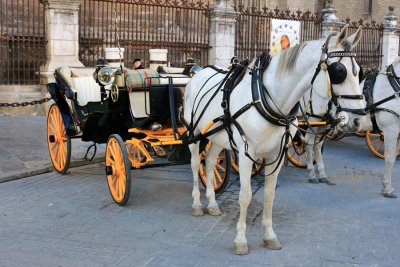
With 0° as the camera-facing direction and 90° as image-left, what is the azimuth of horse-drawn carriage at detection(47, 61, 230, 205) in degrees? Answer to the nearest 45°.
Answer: approximately 315°

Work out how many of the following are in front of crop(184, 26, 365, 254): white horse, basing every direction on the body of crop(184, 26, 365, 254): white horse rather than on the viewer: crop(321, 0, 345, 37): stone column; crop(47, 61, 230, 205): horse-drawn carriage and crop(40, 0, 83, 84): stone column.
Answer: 0

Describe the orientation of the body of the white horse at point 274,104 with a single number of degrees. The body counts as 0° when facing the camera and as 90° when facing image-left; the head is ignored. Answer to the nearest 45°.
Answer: approximately 315°

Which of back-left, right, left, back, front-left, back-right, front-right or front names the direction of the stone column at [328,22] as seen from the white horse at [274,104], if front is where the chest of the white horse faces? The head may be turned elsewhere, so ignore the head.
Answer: back-left

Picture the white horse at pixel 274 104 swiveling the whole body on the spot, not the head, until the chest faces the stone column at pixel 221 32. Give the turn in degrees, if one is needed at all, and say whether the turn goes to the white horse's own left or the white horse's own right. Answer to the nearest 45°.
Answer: approximately 135° to the white horse's own left

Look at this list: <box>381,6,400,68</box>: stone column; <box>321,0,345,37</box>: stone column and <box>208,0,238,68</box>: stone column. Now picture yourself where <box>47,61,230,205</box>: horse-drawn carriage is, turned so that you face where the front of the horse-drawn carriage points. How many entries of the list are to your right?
0
